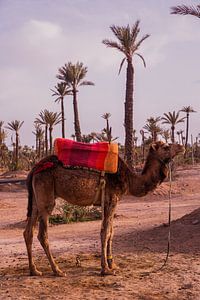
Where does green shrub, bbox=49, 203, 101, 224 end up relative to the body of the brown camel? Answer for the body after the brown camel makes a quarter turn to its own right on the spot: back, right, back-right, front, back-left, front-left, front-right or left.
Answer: back

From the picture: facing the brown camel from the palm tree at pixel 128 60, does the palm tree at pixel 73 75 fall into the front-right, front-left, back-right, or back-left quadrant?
back-right

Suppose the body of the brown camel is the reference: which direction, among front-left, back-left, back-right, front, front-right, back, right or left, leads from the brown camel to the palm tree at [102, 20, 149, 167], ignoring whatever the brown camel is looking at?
left

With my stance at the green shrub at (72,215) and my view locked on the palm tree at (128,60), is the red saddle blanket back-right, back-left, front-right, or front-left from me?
back-right

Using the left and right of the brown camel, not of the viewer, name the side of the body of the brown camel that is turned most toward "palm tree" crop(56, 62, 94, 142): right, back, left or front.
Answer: left

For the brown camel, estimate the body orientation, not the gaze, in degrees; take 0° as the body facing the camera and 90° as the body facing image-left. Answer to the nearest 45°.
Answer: approximately 270°
